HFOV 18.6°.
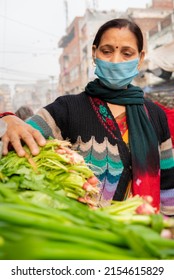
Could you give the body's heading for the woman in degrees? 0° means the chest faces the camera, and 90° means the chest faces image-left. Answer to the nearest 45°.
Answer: approximately 0°
